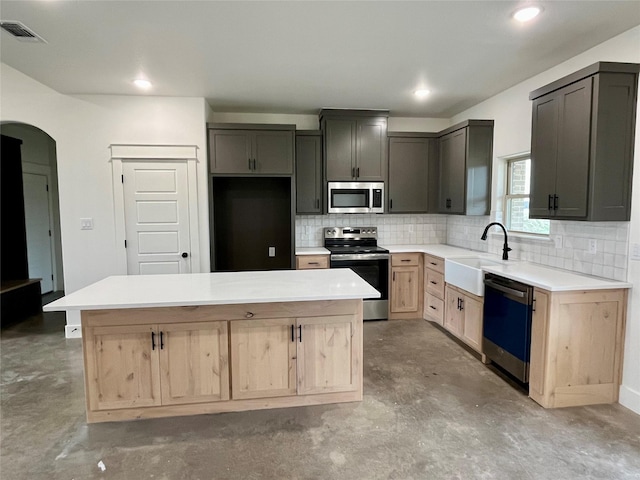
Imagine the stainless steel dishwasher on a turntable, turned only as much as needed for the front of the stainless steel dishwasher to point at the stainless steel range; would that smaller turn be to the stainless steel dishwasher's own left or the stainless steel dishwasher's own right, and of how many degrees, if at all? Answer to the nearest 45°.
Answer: approximately 90° to the stainless steel dishwasher's own right

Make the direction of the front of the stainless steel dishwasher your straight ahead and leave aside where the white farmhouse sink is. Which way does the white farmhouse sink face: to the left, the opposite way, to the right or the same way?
the same way

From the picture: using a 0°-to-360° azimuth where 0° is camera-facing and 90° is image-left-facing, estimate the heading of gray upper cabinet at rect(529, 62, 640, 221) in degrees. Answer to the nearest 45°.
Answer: approximately 45°

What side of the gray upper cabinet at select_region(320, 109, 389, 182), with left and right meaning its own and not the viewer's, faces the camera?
front

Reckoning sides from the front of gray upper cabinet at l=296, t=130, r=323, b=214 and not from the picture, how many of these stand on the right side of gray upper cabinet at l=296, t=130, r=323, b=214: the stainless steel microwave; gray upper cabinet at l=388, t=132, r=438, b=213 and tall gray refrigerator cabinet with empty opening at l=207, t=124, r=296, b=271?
1

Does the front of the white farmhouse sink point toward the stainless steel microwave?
no

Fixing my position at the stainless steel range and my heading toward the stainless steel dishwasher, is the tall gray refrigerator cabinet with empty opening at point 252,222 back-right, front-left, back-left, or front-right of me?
back-right

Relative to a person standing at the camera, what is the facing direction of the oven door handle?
facing the viewer

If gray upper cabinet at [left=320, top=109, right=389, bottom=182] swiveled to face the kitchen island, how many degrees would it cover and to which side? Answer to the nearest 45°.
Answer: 0° — it already faces it

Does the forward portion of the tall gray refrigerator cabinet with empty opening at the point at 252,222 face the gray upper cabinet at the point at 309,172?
no

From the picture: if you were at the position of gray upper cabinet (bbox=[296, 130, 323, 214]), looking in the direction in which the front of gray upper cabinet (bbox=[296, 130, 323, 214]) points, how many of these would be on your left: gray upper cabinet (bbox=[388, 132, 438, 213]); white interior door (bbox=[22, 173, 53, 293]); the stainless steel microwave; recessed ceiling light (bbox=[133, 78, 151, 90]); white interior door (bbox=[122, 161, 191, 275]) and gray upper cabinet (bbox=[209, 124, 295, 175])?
2

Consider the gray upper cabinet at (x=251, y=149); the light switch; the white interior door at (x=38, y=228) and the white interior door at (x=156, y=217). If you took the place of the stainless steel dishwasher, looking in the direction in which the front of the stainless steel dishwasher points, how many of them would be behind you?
0

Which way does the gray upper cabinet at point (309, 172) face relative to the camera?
toward the camera

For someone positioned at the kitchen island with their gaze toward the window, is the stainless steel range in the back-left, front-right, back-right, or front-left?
front-left

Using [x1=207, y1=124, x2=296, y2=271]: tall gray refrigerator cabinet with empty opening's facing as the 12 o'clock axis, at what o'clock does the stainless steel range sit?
The stainless steel range is roughly at 10 o'clock from the tall gray refrigerator cabinet with empty opening.

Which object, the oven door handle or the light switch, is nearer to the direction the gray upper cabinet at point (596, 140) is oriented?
the light switch

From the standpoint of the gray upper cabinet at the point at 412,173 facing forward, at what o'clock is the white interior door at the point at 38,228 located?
The white interior door is roughly at 3 o'clock from the gray upper cabinet.
